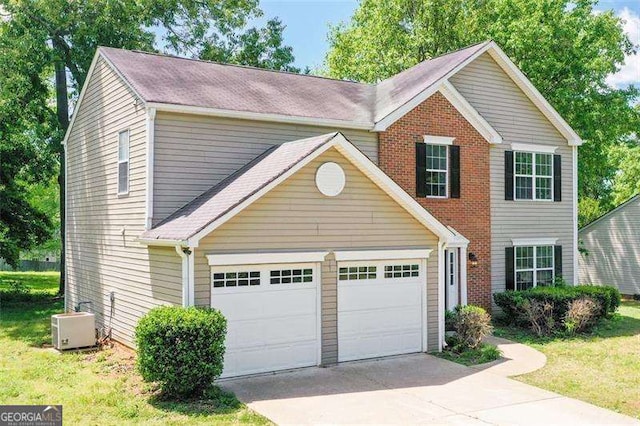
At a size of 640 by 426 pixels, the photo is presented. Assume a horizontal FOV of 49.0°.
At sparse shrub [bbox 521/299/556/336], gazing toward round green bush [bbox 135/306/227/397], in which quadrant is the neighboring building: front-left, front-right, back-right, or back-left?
back-right

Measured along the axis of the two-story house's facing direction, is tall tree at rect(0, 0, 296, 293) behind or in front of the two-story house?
behind

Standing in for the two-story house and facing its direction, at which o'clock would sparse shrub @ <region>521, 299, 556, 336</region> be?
The sparse shrub is roughly at 10 o'clock from the two-story house.

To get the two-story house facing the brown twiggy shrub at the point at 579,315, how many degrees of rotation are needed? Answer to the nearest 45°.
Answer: approximately 45° to its left

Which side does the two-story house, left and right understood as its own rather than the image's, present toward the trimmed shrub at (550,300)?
left

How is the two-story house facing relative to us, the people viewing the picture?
facing the viewer and to the right of the viewer

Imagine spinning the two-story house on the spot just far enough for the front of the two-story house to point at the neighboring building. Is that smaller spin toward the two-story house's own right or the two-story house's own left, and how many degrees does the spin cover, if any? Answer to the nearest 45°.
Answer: approximately 90° to the two-story house's own left
